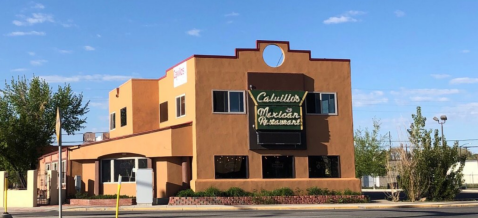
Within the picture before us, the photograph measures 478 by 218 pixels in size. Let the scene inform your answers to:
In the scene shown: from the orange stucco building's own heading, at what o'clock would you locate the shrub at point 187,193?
The shrub is roughly at 2 o'clock from the orange stucco building.

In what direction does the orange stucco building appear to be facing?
toward the camera

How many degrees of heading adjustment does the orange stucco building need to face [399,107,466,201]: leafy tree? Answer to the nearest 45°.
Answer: approximately 90° to its left
